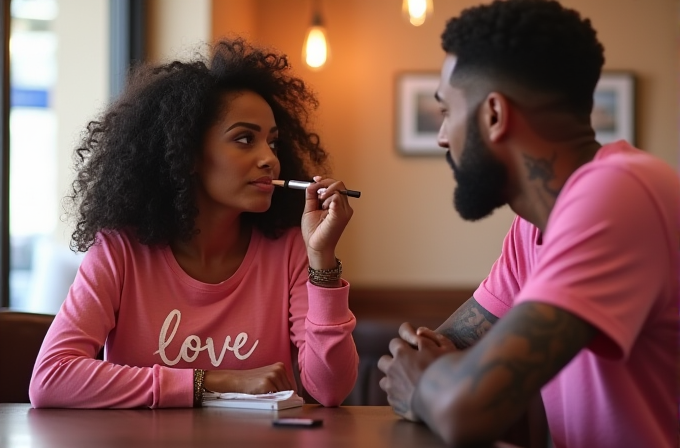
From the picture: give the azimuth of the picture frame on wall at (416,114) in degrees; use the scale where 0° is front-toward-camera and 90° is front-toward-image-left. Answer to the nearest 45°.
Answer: approximately 0°

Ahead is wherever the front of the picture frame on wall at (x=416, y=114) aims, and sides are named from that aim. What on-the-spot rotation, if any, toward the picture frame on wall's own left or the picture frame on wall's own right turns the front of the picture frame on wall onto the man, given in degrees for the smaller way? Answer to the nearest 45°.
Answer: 0° — it already faces them

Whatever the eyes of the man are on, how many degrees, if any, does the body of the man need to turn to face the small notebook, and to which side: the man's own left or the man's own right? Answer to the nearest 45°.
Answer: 0° — they already face it

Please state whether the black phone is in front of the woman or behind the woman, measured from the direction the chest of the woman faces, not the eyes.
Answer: in front

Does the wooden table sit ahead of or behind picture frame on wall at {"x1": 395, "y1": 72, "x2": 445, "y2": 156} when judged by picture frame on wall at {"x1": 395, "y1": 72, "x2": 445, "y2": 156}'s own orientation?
ahead

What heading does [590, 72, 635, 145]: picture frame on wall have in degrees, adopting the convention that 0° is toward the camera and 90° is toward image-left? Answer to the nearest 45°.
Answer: approximately 0°

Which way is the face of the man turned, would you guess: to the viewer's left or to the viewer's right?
to the viewer's left

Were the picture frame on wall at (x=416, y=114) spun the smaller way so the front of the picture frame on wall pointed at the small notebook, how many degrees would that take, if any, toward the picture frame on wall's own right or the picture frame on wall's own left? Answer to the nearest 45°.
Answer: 0° — it already faces it

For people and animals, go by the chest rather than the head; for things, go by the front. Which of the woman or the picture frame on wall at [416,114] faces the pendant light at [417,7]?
the picture frame on wall

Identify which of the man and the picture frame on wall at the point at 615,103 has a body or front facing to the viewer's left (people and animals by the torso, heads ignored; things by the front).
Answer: the man
